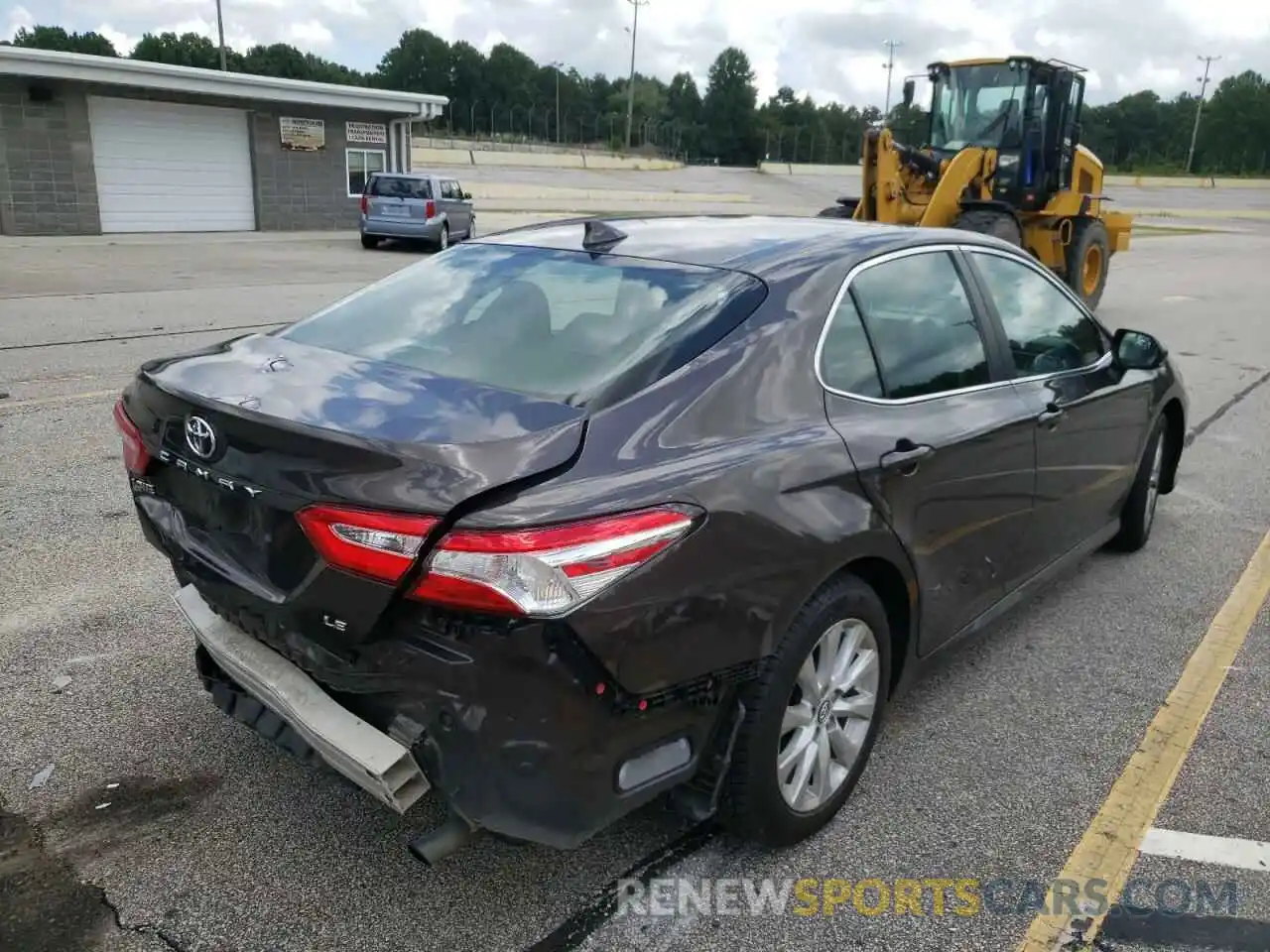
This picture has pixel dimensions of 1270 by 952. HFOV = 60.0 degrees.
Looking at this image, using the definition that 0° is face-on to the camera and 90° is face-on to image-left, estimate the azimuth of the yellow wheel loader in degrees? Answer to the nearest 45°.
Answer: approximately 45°

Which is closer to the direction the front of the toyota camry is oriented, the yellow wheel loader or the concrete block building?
the yellow wheel loader

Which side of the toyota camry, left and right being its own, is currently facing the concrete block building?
left

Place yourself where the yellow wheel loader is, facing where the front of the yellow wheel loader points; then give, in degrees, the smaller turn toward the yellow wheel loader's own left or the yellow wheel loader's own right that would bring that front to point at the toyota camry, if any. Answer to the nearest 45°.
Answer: approximately 45° to the yellow wheel loader's own left

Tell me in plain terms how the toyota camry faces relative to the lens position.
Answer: facing away from the viewer and to the right of the viewer

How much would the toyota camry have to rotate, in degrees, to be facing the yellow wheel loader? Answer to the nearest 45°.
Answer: approximately 45° to its left

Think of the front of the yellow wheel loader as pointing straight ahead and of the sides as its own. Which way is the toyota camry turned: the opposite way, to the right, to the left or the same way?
the opposite way
